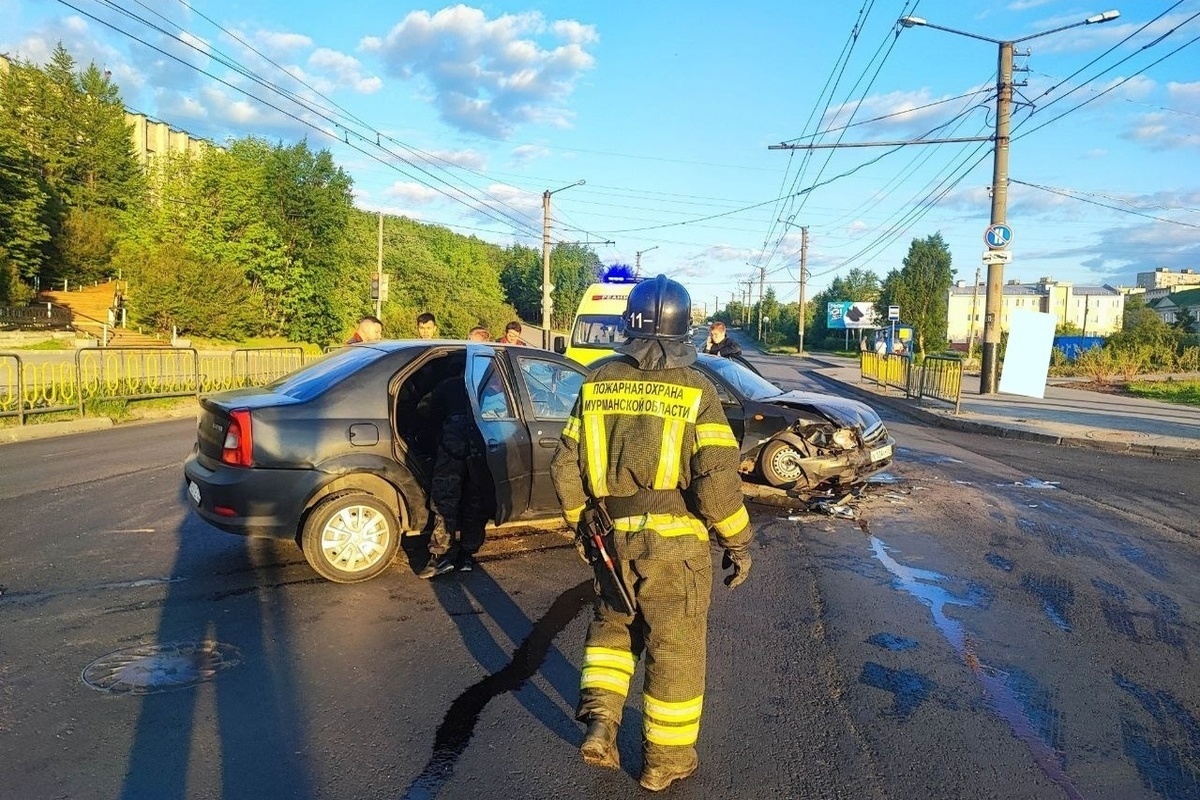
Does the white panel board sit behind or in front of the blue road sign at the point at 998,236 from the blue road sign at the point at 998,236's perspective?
in front

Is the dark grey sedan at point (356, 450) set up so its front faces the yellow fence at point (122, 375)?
no

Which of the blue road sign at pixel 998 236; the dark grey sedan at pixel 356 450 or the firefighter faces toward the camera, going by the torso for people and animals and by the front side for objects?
the blue road sign

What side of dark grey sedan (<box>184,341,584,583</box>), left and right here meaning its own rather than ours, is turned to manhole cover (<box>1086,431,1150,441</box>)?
front

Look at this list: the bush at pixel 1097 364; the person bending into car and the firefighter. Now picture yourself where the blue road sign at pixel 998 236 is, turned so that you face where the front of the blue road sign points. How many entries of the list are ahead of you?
2

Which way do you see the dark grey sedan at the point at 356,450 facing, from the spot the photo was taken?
facing away from the viewer and to the right of the viewer

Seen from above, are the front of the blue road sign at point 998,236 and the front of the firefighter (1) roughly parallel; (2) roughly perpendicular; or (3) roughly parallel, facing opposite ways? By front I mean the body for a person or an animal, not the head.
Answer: roughly parallel, facing opposite ways

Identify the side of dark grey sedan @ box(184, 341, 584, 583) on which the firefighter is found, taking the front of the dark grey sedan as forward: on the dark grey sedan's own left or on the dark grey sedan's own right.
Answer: on the dark grey sedan's own right

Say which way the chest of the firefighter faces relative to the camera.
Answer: away from the camera

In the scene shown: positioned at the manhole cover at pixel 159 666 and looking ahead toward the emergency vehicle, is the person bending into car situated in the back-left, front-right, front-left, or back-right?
front-right

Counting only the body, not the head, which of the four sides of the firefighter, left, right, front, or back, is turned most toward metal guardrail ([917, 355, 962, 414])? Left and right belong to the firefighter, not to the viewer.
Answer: front

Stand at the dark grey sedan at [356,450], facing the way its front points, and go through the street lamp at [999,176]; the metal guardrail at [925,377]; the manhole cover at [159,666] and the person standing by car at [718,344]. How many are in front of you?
3

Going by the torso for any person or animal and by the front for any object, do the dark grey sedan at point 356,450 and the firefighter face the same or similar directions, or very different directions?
same or similar directions

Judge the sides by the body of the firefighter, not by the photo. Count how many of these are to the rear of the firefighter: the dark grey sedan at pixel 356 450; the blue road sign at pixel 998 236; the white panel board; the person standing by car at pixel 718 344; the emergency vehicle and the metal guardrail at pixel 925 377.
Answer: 0

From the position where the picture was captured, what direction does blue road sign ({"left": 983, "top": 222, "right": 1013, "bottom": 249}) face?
facing the viewer

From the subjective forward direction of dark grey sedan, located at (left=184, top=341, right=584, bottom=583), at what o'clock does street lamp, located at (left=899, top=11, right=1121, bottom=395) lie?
The street lamp is roughly at 12 o'clock from the dark grey sedan.

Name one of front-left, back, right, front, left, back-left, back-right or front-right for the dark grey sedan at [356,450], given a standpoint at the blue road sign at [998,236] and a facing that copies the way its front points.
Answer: front

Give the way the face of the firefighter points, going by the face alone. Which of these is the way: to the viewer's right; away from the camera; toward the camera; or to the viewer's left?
away from the camera
